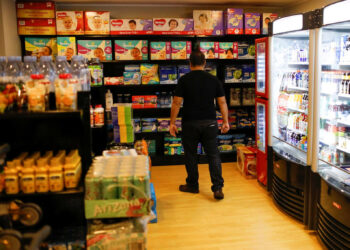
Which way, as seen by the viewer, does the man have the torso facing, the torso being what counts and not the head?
away from the camera

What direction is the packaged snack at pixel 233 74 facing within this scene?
toward the camera

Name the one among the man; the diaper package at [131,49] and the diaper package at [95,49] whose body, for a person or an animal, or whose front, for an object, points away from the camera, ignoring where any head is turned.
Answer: the man

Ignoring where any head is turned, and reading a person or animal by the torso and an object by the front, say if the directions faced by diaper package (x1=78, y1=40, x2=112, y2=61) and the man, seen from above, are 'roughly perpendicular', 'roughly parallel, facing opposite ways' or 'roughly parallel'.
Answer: roughly parallel, facing opposite ways

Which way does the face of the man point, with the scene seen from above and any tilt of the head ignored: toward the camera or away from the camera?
away from the camera

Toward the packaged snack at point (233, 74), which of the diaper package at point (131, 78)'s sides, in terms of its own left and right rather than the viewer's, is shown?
left

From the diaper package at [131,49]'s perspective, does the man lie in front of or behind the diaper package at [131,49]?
in front

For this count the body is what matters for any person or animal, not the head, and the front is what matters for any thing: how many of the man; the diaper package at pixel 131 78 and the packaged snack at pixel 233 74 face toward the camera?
2

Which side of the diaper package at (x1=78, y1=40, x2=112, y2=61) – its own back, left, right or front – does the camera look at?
front

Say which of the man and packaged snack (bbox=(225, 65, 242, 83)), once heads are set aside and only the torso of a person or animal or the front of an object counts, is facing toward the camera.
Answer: the packaged snack

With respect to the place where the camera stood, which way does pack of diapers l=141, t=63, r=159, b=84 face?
facing the viewer
